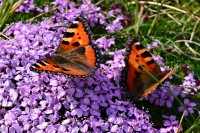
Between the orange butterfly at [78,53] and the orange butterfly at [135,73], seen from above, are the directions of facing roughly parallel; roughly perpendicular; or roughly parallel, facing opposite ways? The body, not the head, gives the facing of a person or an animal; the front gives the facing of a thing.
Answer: roughly perpendicular

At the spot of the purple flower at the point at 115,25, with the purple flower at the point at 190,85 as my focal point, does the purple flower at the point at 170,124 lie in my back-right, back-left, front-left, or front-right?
front-right

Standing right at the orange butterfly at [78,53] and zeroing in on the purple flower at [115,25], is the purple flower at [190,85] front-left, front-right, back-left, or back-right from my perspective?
front-right

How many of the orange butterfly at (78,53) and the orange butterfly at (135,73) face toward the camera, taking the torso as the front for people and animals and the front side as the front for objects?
0

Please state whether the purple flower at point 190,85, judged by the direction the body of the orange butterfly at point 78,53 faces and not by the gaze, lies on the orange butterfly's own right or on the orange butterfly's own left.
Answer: on the orange butterfly's own right

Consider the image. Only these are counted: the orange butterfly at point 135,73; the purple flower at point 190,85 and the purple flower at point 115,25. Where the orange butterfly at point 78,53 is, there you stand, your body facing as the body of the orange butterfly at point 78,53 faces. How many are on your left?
0

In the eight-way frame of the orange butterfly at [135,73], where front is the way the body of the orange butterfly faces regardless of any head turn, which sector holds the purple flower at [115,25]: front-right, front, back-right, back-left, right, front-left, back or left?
front-left
